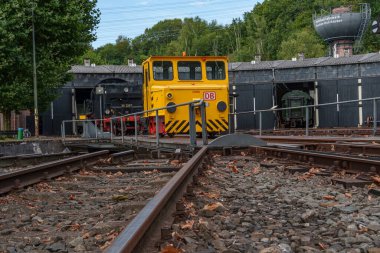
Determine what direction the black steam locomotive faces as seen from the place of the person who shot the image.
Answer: facing the viewer and to the left of the viewer

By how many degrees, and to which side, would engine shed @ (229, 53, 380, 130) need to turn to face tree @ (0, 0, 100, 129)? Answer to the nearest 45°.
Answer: approximately 45° to its right

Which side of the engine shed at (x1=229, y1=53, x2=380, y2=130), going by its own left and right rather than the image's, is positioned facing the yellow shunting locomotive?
front

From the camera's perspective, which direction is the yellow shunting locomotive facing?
toward the camera

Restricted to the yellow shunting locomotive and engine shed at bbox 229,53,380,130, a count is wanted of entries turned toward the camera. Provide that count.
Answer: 2
